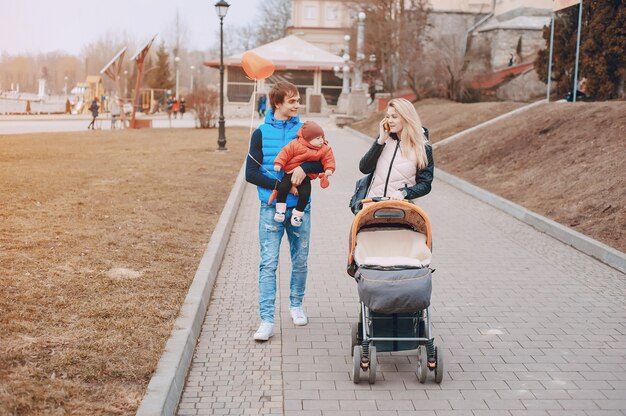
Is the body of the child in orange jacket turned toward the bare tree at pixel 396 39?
no

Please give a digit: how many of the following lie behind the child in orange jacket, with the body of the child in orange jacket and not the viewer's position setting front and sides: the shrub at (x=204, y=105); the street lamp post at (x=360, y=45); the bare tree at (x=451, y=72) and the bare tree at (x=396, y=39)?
4

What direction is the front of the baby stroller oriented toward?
toward the camera

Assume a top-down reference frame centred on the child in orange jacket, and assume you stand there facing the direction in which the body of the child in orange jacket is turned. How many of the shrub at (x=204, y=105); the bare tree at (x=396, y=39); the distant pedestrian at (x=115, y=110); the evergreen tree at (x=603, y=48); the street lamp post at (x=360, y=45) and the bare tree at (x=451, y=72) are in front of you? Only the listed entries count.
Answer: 0

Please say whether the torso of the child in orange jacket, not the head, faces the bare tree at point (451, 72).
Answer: no

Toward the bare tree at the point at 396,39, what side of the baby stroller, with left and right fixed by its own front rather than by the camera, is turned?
back

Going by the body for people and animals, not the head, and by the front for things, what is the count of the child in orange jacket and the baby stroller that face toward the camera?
2

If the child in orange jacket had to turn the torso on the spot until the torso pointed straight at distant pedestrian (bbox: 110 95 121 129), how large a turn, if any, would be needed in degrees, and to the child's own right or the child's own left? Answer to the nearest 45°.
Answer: approximately 180°

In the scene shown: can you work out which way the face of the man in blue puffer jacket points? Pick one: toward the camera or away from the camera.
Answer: toward the camera

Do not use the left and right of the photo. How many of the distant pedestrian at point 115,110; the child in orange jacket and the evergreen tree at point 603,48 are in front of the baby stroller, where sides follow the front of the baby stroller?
0

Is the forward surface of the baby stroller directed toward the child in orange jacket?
no

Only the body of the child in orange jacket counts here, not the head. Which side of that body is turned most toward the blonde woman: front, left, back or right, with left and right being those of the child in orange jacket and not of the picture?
left

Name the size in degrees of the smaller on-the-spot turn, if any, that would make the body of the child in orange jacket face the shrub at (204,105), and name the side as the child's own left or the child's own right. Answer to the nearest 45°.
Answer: approximately 180°

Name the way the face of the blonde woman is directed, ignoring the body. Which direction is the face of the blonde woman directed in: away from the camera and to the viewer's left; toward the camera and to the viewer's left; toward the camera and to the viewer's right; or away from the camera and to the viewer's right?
toward the camera and to the viewer's left

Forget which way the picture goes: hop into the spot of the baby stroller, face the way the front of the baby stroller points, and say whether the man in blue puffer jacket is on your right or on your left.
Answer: on your right

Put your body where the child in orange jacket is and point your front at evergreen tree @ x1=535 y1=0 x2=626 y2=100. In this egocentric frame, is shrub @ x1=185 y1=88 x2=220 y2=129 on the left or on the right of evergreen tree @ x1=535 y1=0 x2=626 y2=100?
left

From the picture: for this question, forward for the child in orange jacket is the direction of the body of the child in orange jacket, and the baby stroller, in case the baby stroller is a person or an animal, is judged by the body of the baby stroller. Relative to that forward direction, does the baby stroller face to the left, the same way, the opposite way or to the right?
the same way

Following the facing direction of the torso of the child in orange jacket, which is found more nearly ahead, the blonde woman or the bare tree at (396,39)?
the blonde woman

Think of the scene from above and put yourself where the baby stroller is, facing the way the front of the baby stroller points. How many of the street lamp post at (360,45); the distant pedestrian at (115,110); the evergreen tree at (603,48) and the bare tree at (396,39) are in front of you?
0

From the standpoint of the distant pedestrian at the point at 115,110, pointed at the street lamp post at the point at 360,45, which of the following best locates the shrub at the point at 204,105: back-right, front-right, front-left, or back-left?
front-right

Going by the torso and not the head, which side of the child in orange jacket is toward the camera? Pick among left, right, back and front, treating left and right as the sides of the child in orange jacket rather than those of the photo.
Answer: front
